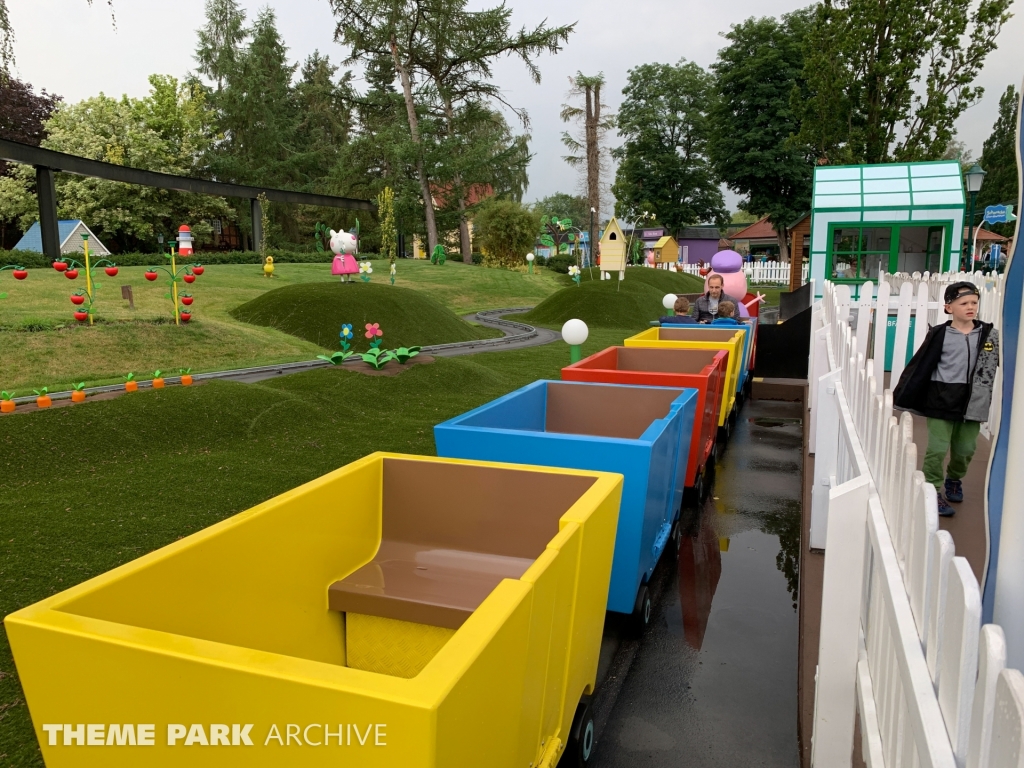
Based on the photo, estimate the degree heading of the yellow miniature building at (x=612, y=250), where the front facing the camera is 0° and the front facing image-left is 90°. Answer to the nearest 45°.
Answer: approximately 0°

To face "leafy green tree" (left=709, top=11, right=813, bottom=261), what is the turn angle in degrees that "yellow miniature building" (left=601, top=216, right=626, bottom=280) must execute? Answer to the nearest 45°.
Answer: approximately 135° to its left

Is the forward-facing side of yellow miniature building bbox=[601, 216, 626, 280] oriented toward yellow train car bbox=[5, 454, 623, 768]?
yes

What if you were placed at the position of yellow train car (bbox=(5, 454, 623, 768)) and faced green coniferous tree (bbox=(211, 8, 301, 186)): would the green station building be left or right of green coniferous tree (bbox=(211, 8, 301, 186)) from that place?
right

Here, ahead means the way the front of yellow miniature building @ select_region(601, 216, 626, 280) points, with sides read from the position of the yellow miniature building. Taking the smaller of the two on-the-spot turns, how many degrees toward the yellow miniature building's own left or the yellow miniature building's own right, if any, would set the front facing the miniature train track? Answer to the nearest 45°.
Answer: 0° — it already faces it

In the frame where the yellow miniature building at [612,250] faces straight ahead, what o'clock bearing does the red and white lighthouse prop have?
The red and white lighthouse prop is roughly at 3 o'clock from the yellow miniature building.

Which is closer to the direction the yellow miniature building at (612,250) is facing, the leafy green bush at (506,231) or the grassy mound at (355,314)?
the grassy mound

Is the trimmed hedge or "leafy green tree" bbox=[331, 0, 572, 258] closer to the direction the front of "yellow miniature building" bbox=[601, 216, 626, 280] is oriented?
the trimmed hedge

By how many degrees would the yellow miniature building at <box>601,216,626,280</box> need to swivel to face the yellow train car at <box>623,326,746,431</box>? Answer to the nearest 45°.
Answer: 0° — it already faces it

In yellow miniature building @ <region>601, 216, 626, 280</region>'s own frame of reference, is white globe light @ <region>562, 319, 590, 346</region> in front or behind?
in front

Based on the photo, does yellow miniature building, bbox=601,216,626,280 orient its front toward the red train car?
yes

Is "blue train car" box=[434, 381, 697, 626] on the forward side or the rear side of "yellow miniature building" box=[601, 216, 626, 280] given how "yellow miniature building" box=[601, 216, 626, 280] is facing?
on the forward side

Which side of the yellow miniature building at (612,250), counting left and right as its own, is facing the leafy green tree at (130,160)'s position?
right

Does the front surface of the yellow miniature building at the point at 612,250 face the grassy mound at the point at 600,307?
yes

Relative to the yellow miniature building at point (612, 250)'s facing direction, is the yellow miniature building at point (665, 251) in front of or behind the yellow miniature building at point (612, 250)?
behind

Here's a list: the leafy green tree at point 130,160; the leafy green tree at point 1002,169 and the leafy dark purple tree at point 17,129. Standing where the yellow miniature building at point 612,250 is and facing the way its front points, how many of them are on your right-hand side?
2
